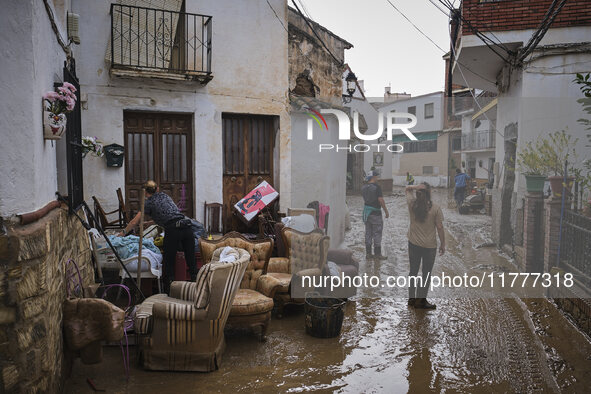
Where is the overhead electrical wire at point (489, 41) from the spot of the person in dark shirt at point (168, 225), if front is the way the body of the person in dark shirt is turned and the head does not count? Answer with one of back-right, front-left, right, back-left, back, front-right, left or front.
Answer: back-right

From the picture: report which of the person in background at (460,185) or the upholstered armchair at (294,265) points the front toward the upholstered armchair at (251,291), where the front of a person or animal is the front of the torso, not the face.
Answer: the upholstered armchair at (294,265)

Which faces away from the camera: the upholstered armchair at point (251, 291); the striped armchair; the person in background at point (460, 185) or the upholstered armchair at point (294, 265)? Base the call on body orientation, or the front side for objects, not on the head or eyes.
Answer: the person in background

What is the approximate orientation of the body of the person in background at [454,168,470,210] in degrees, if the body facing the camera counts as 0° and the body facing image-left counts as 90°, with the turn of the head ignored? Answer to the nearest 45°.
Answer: approximately 180°

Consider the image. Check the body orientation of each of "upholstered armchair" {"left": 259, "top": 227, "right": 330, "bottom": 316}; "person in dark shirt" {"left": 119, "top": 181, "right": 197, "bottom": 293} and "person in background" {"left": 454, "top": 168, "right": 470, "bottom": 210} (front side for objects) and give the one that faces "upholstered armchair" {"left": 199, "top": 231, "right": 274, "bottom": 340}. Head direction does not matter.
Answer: "upholstered armchair" {"left": 259, "top": 227, "right": 330, "bottom": 316}

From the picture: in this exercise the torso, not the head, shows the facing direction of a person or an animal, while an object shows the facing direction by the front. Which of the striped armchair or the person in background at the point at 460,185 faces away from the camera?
the person in background

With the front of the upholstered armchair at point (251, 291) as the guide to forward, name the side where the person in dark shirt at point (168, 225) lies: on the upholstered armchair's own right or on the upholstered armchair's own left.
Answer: on the upholstered armchair's own right
